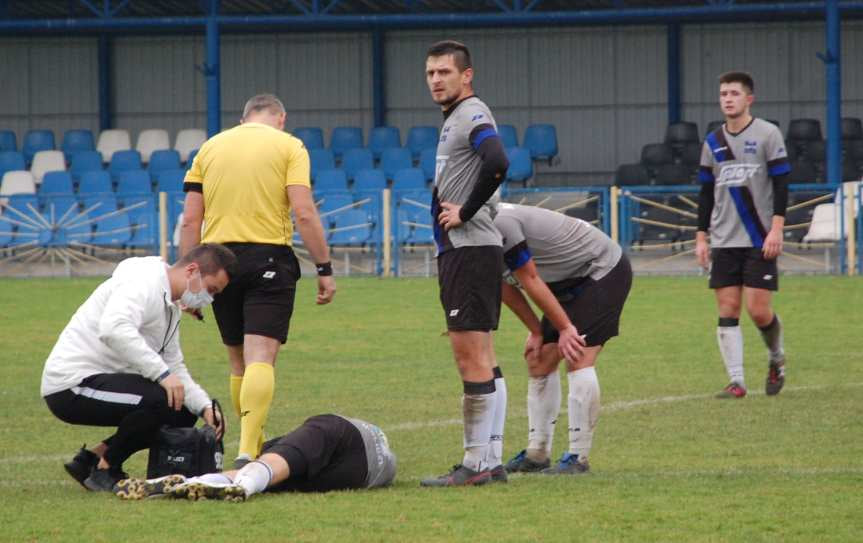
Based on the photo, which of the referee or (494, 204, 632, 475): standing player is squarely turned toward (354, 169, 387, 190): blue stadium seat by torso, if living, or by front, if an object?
the referee

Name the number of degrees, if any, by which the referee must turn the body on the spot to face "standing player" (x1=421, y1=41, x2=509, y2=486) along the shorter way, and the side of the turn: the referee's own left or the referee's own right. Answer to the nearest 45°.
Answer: approximately 135° to the referee's own right

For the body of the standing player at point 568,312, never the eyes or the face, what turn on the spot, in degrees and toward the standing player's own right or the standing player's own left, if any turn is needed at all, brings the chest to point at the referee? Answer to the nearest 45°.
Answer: approximately 45° to the standing player's own right

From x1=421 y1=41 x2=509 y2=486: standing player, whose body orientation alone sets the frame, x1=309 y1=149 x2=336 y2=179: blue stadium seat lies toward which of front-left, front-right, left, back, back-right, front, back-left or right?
right

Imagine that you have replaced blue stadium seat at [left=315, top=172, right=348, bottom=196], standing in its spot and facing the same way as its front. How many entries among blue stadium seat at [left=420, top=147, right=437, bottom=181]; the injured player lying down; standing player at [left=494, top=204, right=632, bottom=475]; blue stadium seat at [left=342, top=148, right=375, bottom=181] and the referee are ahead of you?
3

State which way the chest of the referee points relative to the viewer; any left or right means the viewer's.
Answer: facing away from the viewer

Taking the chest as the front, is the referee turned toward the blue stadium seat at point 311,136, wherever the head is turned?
yes

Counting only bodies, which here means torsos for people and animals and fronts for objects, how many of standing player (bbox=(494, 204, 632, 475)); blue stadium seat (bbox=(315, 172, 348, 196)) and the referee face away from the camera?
1

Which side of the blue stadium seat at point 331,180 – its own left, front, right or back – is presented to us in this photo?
front

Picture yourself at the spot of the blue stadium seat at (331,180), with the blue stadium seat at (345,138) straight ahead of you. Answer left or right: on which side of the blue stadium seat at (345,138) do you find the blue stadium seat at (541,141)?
right

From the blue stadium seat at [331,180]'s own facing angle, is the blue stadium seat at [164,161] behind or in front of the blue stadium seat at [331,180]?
behind

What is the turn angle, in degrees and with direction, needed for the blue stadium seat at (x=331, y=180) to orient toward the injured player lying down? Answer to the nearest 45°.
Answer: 0° — it already faces them

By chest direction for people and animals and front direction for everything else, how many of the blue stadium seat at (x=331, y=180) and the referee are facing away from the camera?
1
